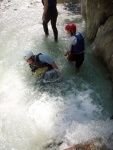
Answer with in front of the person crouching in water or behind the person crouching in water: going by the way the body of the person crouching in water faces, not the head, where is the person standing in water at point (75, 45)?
behind
